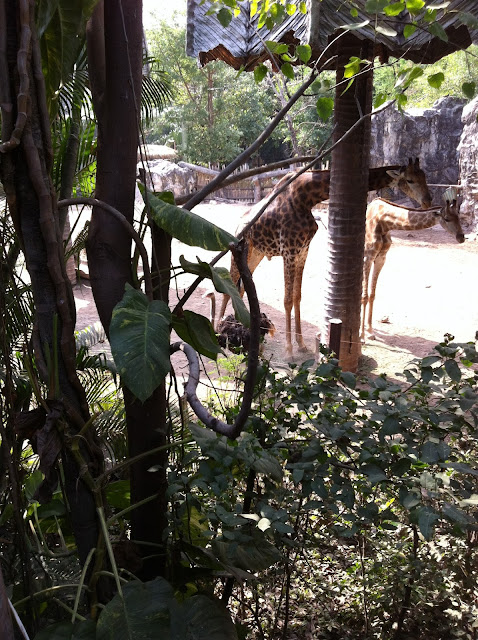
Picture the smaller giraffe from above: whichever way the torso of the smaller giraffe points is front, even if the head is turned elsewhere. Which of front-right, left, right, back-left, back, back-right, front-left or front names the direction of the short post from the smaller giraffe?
right

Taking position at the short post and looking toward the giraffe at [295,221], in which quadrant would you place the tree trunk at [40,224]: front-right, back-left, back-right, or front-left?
back-left

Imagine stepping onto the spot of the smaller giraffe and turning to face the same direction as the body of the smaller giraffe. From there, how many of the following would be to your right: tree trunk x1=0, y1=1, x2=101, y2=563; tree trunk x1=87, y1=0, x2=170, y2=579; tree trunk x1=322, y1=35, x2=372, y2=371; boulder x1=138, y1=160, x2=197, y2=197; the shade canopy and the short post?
5

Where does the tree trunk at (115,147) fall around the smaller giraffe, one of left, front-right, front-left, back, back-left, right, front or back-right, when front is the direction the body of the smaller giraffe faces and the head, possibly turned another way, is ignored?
right

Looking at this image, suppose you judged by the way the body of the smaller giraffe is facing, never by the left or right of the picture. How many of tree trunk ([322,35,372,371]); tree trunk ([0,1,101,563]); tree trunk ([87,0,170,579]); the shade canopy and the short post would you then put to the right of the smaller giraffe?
5

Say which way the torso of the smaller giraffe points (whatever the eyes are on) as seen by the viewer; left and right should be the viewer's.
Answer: facing to the right of the viewer

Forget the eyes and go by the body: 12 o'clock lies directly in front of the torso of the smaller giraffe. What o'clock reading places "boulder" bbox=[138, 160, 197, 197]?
The boulder is roughly at 8 o'clock from the smaller giraffe.

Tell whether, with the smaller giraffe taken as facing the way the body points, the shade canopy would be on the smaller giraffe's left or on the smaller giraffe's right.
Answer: on the smaller giraffe's right

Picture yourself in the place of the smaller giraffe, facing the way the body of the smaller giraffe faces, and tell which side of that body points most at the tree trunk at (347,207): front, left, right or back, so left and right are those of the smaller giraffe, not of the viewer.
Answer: right

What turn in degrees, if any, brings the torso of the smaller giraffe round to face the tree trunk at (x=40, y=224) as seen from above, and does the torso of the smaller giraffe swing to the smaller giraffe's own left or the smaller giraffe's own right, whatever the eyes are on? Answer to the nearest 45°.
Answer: approximately 90° to the smaller giraffe's own right
